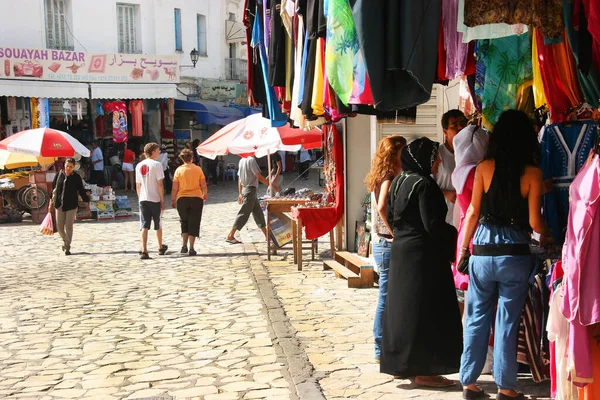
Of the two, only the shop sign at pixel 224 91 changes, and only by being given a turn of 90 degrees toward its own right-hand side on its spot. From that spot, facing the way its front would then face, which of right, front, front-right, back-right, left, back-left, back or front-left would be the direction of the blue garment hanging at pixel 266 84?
left

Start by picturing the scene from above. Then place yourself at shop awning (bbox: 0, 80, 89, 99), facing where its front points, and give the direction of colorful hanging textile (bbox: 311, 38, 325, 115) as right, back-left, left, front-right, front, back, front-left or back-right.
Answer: front

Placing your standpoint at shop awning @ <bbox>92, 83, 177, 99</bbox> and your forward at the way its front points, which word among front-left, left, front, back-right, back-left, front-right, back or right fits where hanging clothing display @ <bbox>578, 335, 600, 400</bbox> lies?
front

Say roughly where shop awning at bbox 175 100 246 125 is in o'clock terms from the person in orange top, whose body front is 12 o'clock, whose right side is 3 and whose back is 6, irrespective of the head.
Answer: The shop awning is roughly at 12 o'clock from the person in orange top.

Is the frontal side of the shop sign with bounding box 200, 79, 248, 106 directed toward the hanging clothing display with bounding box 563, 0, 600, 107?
yes

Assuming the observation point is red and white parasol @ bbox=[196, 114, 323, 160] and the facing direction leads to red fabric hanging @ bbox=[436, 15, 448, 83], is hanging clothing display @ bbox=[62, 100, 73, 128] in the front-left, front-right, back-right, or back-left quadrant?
back-right

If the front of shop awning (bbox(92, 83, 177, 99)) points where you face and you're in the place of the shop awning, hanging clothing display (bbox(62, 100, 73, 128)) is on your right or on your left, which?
on your right

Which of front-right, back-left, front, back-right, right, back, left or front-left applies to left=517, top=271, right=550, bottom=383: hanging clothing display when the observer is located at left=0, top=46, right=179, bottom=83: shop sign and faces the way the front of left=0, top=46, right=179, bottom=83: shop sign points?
front

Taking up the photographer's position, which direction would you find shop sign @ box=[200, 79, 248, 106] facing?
facing the viewer

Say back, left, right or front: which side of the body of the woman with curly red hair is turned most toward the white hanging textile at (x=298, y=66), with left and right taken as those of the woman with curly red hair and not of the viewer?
left

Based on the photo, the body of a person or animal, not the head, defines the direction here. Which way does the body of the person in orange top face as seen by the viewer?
away from the camera

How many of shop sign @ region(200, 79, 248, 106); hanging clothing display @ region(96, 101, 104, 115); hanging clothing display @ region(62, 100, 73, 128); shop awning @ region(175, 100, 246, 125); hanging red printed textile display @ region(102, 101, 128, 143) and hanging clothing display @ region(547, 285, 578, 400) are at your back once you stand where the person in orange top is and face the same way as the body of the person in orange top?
1

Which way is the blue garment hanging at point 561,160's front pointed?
toward the camera
